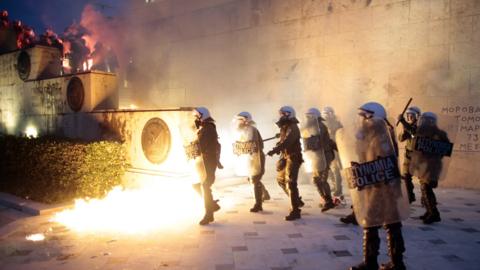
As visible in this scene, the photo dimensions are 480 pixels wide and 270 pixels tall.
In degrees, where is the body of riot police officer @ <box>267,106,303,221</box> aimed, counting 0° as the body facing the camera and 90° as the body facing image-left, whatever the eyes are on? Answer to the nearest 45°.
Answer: approximately 90°

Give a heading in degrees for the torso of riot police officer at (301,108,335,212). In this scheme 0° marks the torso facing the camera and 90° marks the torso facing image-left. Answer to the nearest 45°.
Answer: approximately 45°

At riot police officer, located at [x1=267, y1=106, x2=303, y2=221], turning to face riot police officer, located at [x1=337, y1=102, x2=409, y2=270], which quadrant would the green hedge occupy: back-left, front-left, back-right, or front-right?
back-right

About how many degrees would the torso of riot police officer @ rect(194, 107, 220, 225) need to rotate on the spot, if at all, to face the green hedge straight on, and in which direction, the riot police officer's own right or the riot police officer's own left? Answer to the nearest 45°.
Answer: approximately 45° to the riot police officer's own right

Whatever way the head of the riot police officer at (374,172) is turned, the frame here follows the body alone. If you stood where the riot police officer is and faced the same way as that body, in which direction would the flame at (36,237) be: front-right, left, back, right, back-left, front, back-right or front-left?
front-right

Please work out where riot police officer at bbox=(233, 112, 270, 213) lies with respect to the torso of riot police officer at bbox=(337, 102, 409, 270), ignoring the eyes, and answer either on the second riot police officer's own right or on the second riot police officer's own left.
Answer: on the second riot police officer's own right

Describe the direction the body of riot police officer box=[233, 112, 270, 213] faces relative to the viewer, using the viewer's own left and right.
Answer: facing the viewer and to the left of the viewer

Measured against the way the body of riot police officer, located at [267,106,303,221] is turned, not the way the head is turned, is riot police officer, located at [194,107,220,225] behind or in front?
in front

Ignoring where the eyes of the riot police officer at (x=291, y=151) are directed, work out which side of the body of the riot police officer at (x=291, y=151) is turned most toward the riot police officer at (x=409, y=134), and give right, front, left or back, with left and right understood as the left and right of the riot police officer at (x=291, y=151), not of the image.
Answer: back

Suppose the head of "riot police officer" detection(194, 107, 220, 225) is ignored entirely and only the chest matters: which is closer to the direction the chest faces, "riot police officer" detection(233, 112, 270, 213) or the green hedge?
the green hedge

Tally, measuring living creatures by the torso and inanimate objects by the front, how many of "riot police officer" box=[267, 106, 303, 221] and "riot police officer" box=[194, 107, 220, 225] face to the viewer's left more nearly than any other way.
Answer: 2

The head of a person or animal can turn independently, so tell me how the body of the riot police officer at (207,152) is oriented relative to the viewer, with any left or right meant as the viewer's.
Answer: facing to the left of the viewer

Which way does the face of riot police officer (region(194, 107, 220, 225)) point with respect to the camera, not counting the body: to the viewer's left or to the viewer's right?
to the viewer's left

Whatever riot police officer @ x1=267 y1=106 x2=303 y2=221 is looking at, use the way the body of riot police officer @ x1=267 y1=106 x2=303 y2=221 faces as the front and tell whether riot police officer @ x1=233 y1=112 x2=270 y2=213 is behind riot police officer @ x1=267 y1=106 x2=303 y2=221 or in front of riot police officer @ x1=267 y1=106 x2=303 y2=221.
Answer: in front

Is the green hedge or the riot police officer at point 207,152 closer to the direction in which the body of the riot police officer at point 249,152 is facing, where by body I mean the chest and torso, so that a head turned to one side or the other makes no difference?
the riot police officer

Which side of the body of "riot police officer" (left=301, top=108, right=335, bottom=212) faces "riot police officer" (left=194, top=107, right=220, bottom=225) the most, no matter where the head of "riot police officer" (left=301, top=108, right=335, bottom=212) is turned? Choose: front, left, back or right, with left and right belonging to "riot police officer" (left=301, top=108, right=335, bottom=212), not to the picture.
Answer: front
